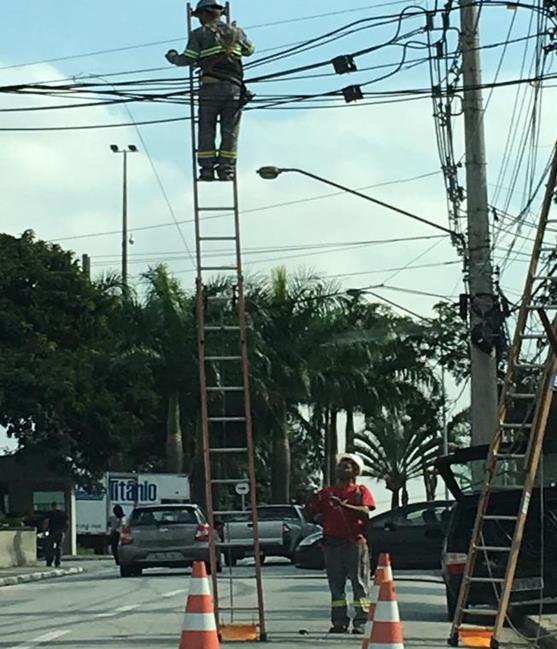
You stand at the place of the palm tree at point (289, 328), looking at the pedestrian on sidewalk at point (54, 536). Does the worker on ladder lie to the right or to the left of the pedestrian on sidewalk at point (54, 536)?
left

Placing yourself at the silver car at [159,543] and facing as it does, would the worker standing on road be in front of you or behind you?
behind

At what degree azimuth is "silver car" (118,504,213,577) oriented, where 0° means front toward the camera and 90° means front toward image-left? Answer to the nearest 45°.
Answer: approximately 180°

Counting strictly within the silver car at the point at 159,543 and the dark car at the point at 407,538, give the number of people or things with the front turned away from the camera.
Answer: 1

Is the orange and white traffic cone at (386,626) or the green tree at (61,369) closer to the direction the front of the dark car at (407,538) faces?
the green tree
